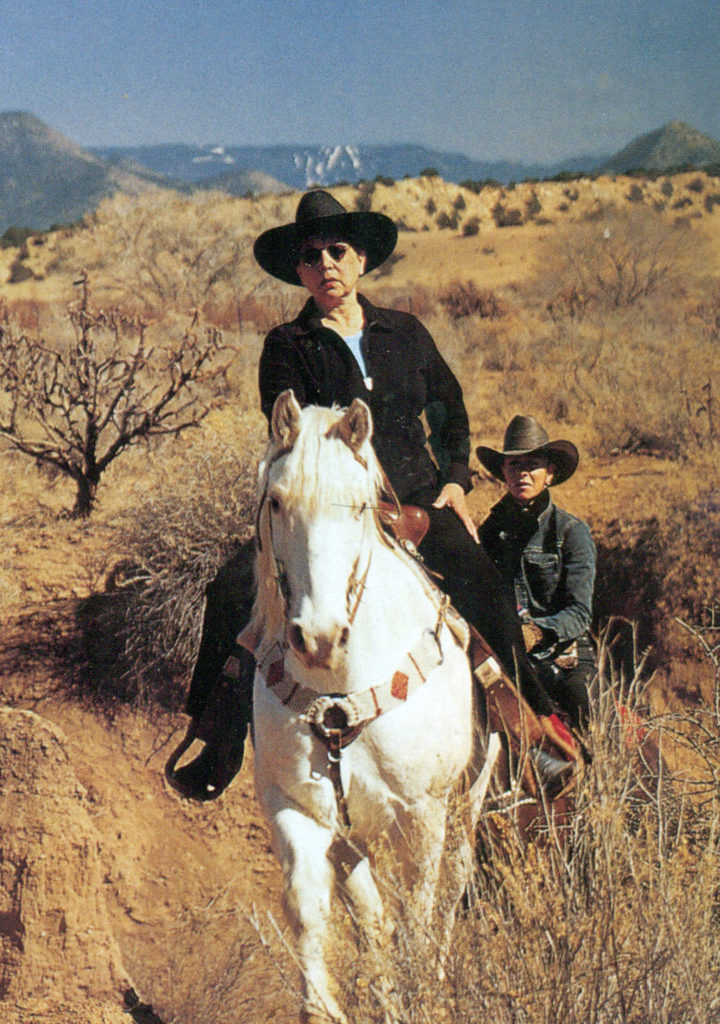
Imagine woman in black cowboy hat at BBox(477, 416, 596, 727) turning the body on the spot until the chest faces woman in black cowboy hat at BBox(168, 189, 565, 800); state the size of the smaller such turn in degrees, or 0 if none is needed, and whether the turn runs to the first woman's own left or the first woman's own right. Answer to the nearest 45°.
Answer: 0° — they already face them

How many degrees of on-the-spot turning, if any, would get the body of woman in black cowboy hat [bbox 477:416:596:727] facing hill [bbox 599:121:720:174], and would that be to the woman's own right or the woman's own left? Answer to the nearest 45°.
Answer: approximately 135° to the woman's own right

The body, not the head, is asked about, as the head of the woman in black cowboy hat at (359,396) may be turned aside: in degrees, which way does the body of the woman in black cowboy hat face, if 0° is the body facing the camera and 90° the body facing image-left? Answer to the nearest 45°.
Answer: approximately 0°

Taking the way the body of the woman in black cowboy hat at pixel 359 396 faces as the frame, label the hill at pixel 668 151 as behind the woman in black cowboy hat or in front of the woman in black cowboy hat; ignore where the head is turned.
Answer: behind

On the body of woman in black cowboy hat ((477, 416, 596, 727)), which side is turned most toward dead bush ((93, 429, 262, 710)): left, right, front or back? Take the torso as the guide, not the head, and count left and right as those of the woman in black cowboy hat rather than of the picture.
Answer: right

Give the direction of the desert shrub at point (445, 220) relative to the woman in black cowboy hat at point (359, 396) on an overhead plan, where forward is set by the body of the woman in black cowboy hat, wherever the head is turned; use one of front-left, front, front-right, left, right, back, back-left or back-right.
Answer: back

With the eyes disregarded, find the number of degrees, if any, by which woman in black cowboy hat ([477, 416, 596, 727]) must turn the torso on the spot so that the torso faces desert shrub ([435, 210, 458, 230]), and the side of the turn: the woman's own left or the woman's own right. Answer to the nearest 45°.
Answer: approximately 135° to the woman's own right

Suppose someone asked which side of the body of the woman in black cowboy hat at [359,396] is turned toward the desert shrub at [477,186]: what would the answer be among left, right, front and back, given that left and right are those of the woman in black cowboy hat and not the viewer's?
back

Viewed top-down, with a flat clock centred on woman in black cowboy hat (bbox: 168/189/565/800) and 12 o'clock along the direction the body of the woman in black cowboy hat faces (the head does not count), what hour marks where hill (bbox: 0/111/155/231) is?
The hill is roughly at 5 o'clock from the woman in black cowboy hat.

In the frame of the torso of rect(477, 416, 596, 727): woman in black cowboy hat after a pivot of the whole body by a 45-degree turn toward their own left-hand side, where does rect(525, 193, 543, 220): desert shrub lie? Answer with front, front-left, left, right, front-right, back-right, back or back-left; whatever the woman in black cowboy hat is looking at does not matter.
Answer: back
